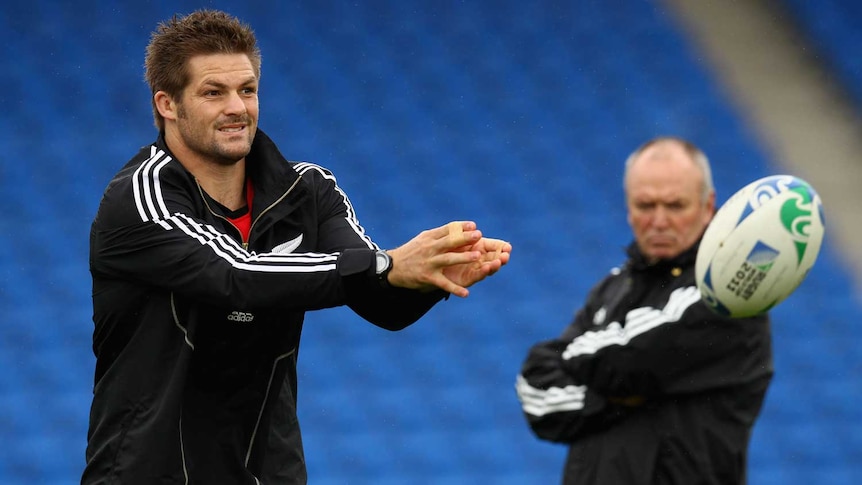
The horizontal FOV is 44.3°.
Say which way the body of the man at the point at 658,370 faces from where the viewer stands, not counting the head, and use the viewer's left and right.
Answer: facing the viewer and to the left of the viewer

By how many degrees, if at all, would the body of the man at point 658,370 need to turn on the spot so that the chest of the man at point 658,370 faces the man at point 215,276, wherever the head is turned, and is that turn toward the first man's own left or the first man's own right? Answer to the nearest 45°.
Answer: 0° — they already face them

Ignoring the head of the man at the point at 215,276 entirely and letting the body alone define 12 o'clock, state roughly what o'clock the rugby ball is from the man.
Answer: The rugby ball is roughly at 10 o'clock from the man.

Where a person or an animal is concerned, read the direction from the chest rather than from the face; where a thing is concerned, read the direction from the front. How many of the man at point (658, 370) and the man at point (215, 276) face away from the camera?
0

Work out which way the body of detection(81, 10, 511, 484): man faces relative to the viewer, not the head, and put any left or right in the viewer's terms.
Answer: facing the viewer and to the right of the viewer

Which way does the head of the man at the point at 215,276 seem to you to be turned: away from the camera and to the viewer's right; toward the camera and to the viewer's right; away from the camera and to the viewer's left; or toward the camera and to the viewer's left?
toward the camera and to the viewer's right

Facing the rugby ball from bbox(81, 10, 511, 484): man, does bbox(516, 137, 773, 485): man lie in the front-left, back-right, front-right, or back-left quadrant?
front-left

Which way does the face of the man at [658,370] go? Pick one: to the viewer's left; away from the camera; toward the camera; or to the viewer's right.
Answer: toward the camera

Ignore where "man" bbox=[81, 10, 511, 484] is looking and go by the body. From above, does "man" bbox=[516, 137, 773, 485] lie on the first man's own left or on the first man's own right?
on the first man's own left
